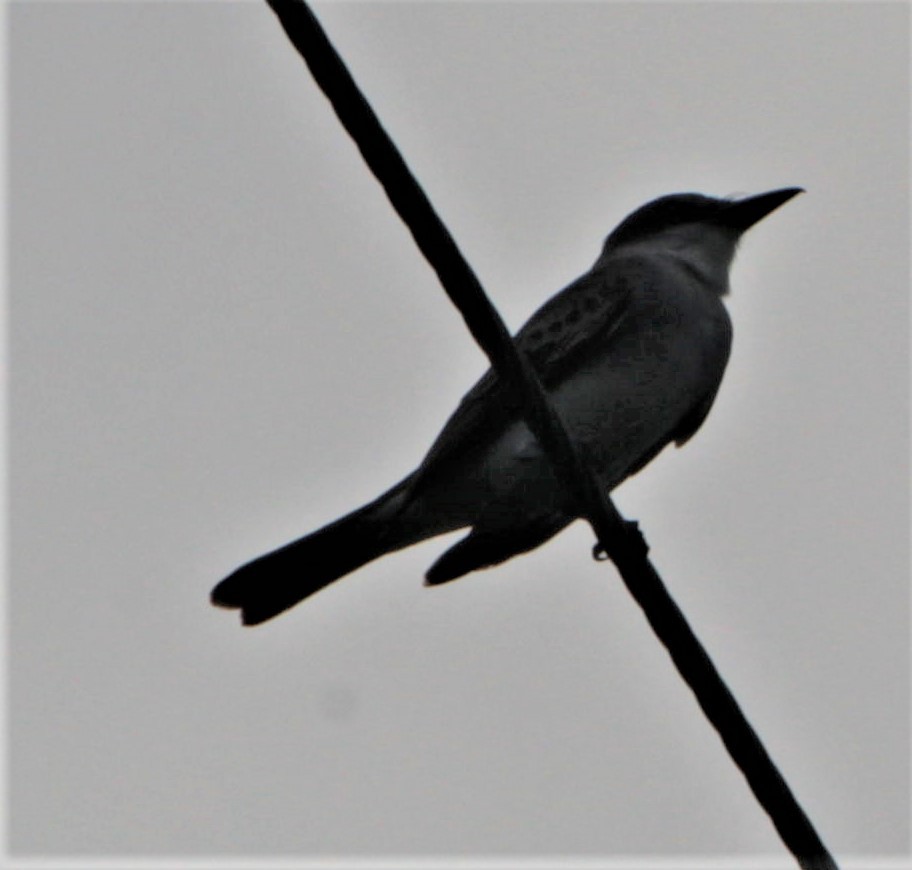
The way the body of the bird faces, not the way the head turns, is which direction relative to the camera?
to the viewer's right
